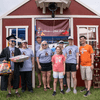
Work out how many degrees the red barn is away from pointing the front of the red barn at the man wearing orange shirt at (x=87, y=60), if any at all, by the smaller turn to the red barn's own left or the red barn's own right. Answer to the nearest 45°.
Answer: approximately 45° to the red barn's own left

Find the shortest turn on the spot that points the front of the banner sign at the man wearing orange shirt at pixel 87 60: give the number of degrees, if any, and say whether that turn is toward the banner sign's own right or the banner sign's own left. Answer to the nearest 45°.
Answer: approximately 45° to the banner sign's own left

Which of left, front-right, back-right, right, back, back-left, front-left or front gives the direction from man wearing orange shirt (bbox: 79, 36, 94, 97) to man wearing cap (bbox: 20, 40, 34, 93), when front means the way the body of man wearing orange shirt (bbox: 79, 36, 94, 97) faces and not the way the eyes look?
front-right

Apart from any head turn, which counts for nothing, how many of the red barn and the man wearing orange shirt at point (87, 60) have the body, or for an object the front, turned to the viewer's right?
0

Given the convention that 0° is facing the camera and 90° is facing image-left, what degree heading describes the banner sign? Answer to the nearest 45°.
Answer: approximately 0°

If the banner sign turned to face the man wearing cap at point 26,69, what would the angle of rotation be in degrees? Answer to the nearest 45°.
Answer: approximately 45° to its right

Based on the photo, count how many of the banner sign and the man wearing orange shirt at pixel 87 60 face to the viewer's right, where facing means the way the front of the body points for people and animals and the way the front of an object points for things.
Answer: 0
